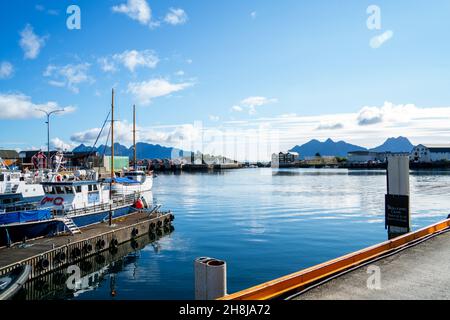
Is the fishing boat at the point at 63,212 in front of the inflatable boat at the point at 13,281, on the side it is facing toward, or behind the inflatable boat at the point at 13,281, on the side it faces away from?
in front

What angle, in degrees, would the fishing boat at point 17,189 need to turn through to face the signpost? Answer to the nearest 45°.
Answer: approximately 45° to its right

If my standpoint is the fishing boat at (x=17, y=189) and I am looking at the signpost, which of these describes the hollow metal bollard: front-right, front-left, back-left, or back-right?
front-right

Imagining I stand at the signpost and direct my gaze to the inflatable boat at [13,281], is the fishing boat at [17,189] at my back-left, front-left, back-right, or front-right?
front-right

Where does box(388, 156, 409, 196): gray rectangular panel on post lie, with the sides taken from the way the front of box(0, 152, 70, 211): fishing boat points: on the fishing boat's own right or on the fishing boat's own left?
on the fishing boat's own right

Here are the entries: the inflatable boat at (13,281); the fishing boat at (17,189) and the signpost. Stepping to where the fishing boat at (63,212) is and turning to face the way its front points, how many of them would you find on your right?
1

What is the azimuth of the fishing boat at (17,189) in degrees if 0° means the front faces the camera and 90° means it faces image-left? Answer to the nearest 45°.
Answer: approximately 270°
